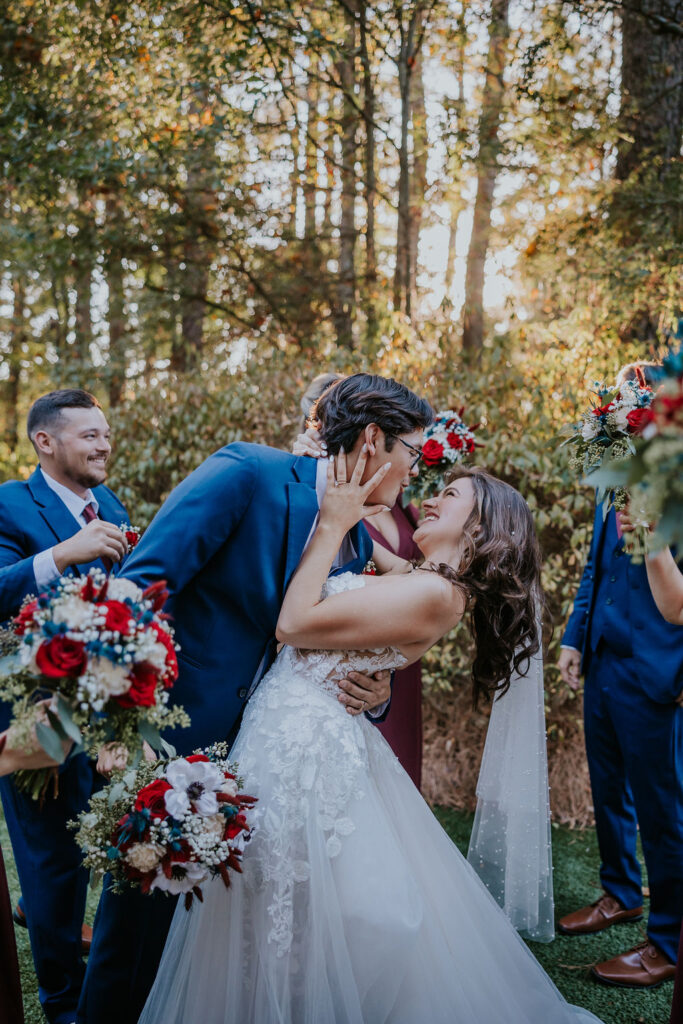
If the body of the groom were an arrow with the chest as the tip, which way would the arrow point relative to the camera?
to the viewer's right

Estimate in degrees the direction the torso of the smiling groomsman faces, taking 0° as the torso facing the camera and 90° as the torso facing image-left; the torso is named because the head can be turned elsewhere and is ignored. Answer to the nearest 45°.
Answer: approximately 315°

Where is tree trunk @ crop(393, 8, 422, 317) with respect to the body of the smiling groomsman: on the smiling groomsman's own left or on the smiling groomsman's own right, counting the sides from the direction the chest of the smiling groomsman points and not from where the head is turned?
on the smiling groomsman's own left

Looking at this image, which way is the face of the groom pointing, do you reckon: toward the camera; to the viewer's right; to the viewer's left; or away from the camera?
to the viewer's right
